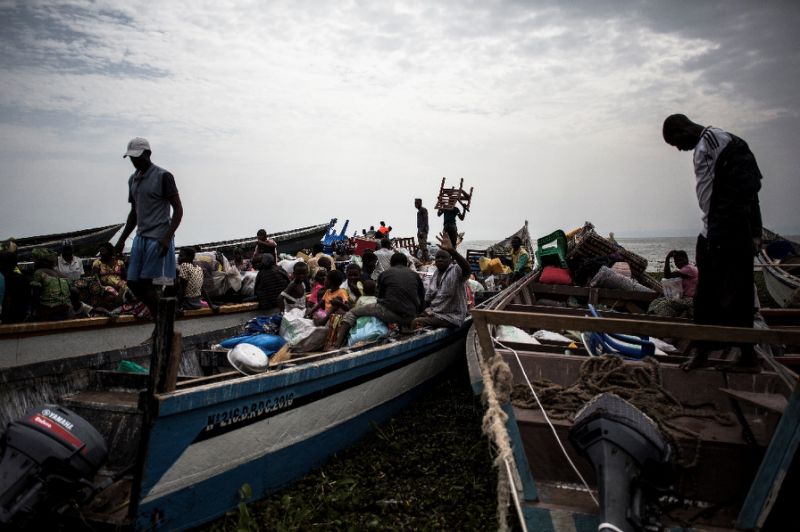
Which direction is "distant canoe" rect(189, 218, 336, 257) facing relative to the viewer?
to the viewer's right

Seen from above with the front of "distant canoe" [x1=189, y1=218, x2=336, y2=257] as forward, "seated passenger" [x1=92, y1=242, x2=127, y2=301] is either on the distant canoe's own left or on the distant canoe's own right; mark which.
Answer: on the distant canoe's own right

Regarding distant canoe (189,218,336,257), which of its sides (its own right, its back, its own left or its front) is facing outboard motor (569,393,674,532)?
right

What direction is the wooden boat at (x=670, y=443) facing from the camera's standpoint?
away from the camera

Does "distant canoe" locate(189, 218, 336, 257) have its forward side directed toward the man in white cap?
no

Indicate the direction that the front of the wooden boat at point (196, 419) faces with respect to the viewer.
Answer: facing away from the viewer and to the right of the viewer

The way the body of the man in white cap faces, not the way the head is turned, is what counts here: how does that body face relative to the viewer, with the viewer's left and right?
facing the viewer and to the left of the viewer

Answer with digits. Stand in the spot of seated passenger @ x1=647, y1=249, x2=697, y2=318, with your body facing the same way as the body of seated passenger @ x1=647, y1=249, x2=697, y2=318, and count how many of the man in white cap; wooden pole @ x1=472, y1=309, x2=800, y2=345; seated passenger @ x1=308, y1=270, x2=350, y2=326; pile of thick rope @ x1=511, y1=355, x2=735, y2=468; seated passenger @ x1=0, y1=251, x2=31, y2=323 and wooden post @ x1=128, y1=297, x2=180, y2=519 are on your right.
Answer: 0

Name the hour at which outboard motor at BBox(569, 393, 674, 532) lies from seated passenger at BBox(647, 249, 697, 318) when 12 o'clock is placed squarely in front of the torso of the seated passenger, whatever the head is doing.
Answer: The outboard motor is roughly at 9 o'clock from the seated passenger.

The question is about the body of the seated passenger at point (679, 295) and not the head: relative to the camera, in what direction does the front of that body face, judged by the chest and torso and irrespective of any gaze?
to the viewer's left

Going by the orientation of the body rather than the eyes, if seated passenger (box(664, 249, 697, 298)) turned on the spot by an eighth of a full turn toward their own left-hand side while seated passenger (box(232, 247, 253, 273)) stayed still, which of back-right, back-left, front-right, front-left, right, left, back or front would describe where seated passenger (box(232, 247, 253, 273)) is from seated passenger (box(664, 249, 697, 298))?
front-right

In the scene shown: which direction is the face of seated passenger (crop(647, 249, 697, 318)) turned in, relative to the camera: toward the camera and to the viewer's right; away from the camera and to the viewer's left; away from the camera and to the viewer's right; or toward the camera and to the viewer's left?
toward the camera and to the viewer's left

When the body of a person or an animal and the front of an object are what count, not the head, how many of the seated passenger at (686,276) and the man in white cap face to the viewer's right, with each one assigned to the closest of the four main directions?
0

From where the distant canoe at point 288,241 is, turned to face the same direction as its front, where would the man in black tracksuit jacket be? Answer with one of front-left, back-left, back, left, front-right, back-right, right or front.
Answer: right

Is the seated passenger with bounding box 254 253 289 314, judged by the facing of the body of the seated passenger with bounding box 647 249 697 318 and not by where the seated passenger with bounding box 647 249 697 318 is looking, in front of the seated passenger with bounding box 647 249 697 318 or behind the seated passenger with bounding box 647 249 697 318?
in front
